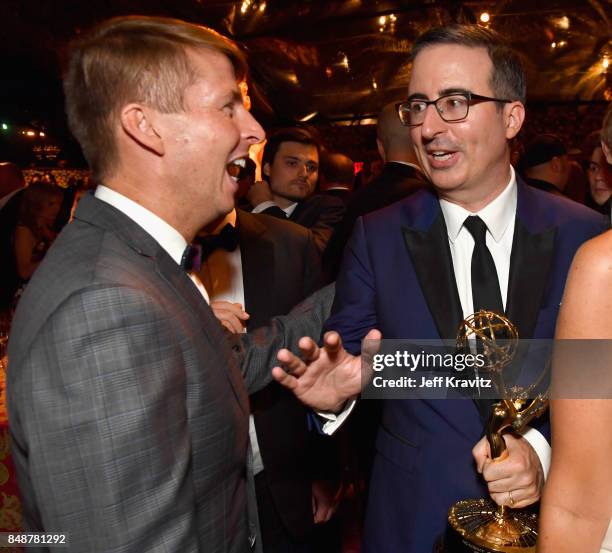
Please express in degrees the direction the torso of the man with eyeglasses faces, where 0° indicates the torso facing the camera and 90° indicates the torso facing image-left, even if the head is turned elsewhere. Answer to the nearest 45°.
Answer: approximately 0°

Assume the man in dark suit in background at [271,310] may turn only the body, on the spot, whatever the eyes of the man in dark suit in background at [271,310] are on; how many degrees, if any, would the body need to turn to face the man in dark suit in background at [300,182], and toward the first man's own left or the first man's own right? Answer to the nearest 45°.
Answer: approximately 135° to the first man's own right

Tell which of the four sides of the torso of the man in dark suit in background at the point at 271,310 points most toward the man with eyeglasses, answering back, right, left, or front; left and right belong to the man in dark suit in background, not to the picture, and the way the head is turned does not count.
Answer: left

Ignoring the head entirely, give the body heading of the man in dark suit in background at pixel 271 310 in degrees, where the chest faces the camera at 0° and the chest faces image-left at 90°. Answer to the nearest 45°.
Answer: approximately 45°

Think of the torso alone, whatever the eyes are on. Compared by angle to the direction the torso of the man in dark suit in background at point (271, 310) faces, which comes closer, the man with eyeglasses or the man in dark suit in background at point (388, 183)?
the man with eyeglasses

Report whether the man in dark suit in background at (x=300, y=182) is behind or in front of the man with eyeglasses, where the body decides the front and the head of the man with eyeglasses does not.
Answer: behind

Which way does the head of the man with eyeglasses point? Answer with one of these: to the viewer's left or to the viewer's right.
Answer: to the viewer's left

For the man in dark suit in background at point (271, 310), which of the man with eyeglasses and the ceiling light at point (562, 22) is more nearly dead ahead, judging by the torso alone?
the man with eyeglasses

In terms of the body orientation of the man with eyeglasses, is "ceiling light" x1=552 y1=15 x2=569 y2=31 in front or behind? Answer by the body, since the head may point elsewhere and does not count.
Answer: behind

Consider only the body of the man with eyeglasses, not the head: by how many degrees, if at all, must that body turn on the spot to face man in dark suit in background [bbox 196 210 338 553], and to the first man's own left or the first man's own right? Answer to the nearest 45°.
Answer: approximately 135° to the first man's own right

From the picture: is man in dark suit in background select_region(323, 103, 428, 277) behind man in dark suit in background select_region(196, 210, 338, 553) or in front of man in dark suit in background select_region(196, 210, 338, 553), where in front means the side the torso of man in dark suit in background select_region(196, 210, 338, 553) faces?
behind

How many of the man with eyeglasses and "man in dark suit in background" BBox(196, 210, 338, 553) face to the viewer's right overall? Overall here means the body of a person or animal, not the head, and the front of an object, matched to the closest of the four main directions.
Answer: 0

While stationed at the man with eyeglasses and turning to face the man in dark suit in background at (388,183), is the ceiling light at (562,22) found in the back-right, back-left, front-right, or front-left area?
front-right
